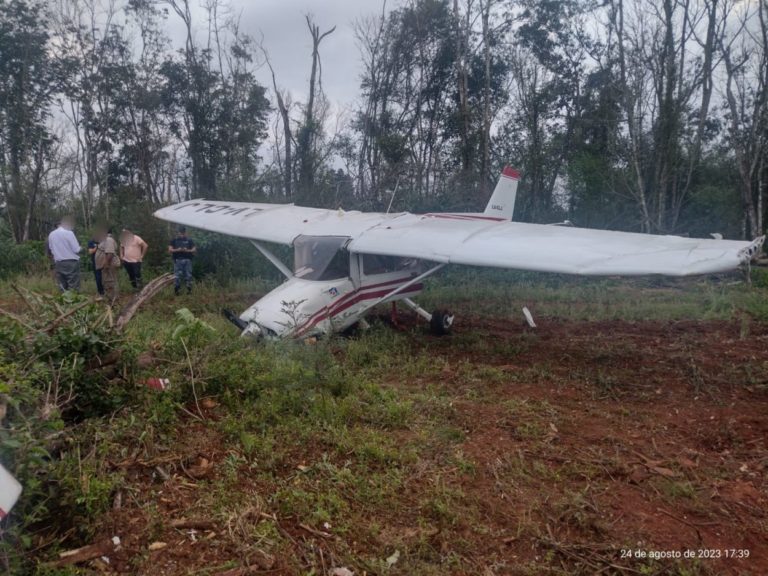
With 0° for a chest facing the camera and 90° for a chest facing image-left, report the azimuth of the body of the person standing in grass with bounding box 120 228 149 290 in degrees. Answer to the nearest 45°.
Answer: approximately 45°

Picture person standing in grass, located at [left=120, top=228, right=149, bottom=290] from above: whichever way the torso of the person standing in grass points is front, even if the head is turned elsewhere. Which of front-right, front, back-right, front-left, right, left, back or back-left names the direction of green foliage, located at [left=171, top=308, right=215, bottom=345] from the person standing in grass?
front-left

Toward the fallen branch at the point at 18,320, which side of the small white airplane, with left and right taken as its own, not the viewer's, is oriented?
front

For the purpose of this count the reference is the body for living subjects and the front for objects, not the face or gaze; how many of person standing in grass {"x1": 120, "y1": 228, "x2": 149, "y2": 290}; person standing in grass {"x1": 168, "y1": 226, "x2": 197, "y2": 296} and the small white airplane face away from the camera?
0

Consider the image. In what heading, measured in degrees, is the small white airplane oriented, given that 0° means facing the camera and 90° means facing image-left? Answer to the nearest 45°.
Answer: approximately 45°

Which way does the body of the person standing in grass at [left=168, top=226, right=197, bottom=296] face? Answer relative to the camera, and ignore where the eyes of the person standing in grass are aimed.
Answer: toward the camera

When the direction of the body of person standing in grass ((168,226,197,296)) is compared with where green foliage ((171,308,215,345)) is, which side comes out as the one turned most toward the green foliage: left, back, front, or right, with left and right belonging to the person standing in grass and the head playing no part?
front

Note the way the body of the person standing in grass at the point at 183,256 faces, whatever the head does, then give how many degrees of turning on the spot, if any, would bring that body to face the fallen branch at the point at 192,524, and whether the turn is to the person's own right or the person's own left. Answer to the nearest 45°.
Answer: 0° — they already face it

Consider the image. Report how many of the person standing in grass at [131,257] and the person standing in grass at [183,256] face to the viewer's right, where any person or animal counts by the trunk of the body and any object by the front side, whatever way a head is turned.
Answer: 0

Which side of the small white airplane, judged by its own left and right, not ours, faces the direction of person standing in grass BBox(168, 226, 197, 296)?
right

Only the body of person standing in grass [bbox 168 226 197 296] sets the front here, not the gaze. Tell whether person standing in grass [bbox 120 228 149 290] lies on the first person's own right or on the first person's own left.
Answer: on the first person's own right

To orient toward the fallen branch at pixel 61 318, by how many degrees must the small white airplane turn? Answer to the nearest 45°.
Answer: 0° — it already faces it
